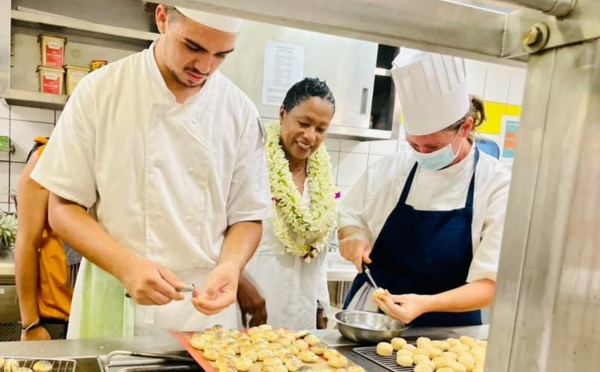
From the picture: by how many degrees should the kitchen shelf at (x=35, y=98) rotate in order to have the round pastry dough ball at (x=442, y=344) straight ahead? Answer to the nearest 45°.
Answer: approximately 45° to its left

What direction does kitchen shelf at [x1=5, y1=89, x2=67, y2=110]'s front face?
toward the camera

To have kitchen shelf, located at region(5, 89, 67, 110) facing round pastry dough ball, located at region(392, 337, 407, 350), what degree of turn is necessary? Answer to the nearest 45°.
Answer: approximately 45° to its left

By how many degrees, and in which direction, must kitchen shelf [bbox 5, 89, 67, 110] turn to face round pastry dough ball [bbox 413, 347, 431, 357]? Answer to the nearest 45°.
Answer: approximately 45° to its left

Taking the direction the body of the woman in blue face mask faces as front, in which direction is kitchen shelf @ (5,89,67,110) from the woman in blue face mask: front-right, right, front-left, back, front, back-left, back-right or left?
front-right

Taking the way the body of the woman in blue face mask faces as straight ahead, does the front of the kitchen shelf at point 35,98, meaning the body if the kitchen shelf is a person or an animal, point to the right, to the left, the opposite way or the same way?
to the left

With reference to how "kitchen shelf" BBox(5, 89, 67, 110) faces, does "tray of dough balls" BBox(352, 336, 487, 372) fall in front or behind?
in front

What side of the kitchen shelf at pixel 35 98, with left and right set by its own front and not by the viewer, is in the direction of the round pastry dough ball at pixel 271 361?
front

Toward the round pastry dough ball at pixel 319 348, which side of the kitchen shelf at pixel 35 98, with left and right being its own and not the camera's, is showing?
front

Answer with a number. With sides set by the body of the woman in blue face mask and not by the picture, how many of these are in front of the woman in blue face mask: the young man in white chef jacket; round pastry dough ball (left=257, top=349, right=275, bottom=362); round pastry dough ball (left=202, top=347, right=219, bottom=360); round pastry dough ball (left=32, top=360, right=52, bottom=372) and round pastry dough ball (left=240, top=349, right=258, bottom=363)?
5

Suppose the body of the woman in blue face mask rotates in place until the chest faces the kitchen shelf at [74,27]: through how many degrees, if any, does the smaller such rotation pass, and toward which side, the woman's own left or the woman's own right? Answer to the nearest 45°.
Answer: approximately 45° to the woman's own right

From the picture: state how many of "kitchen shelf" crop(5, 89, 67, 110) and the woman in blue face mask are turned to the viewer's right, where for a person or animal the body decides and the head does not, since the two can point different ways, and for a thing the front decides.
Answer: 0

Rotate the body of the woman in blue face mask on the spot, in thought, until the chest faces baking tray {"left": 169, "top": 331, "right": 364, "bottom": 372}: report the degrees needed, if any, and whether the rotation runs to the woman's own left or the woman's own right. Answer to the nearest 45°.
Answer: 0° — they already face it

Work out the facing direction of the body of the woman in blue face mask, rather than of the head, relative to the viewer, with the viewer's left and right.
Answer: facing the viewer and to the left of the viewer
